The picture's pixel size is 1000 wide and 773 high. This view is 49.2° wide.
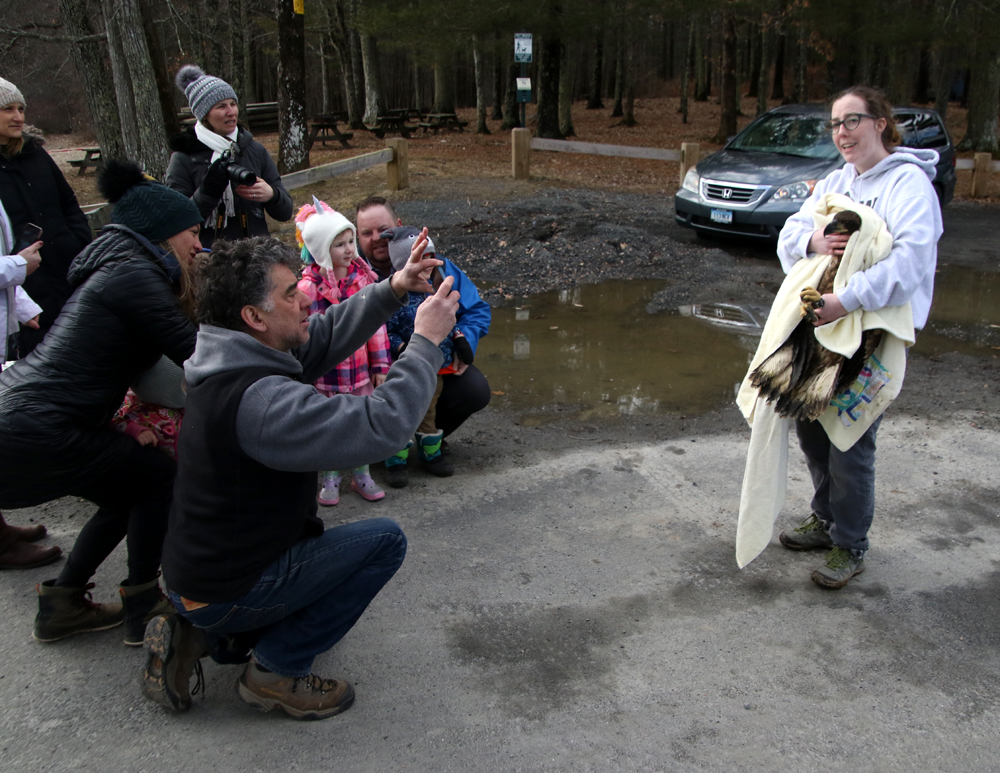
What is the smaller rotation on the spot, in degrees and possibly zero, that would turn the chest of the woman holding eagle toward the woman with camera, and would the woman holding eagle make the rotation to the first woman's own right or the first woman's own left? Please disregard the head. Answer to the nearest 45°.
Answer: approximately 45° to the first woman's own right

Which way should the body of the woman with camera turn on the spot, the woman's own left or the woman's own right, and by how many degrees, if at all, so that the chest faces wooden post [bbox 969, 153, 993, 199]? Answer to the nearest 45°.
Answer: approximately 90° to the woman's own left

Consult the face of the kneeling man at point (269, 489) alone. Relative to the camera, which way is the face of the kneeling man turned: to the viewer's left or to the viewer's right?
to the viewer's right

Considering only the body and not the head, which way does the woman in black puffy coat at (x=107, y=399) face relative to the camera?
to the viewer's right

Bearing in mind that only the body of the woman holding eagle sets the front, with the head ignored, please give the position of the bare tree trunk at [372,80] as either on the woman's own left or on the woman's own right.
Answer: on the woman's own right

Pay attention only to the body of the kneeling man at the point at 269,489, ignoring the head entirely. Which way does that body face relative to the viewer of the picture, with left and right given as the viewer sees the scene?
facing to the right of the viewer

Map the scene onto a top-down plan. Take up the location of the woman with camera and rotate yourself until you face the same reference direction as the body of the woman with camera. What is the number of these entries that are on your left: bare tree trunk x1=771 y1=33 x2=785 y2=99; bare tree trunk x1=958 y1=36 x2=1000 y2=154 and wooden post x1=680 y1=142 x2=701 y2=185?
3
